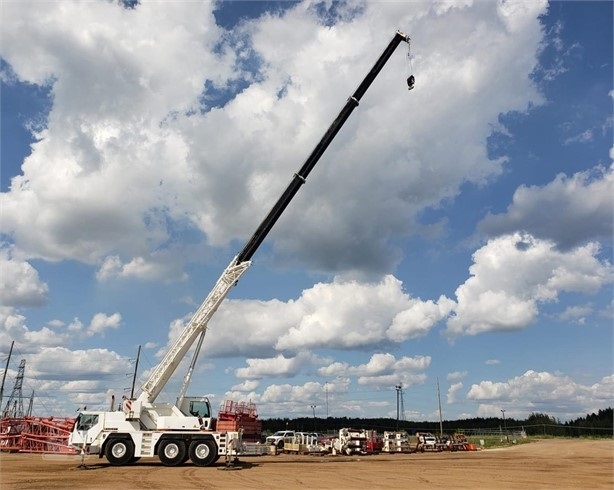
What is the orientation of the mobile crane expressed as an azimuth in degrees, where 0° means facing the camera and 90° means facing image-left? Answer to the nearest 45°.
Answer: approximately 90°

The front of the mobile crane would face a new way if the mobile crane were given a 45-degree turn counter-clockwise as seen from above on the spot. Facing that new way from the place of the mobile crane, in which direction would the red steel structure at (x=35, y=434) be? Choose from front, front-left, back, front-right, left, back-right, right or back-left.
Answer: right
